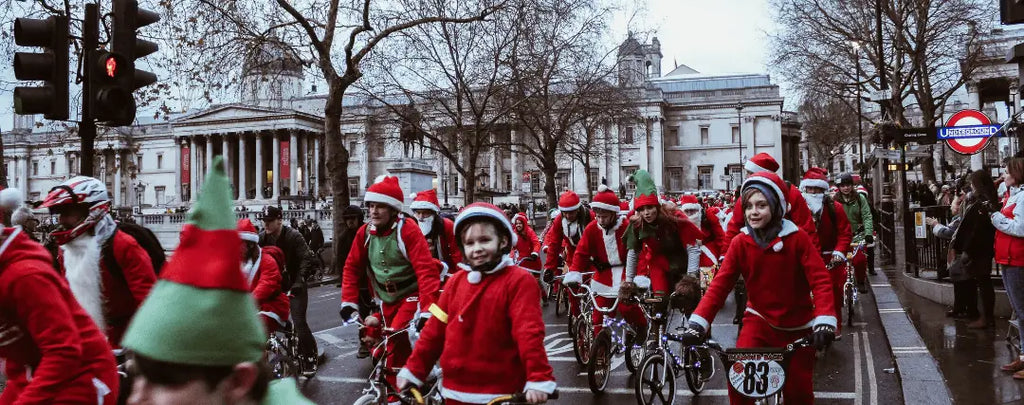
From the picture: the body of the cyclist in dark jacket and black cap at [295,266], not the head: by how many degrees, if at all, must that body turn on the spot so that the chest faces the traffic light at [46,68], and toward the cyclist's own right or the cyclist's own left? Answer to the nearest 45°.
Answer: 0° — they already face it

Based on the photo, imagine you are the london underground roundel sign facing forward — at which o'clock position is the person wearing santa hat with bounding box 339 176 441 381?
The person wearing santa hat is roughly at 1 o'clock from the london underground roundel sign.

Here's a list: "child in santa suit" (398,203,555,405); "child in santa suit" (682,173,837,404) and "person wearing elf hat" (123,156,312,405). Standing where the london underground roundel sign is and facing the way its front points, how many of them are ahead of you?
3

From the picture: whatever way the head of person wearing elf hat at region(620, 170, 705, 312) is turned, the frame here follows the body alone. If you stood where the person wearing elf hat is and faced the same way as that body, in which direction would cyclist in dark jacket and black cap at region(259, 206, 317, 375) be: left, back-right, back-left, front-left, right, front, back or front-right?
right

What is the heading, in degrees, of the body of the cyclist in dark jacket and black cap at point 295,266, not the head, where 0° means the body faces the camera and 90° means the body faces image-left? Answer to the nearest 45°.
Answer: approximately 45°

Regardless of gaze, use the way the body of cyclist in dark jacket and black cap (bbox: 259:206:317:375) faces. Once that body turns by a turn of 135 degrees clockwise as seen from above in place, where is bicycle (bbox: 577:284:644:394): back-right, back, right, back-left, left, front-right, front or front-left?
back-right
